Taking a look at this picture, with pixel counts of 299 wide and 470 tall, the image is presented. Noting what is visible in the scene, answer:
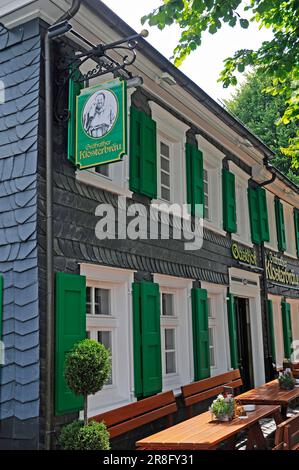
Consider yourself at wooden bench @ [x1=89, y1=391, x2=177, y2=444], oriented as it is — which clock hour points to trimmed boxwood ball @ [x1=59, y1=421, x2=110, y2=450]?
The trimmed boxwood ball is roughly at 2 o'clock from the wooden bench.

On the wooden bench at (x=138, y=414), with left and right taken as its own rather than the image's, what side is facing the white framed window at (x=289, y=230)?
left

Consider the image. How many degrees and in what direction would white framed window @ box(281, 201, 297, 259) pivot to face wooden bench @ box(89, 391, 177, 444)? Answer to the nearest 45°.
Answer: approximately 45° to its right

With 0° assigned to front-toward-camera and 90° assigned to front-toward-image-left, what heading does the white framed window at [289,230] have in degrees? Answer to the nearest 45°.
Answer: approximately 315°

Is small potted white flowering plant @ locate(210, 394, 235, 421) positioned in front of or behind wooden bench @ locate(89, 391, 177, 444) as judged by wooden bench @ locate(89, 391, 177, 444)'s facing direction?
in front

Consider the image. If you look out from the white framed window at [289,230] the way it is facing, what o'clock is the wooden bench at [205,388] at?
The wooden bench is roughly at 2 o'clock from the white framed window.

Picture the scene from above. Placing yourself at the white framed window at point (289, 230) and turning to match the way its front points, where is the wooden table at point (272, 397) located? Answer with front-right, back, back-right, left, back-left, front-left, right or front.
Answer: front-right

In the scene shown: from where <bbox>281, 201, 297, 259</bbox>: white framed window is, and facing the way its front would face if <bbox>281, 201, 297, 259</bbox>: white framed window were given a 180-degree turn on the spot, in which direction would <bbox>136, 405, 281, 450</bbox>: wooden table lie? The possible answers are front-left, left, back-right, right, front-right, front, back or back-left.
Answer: back-left

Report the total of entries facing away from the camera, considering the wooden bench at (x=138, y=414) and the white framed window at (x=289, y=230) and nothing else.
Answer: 0

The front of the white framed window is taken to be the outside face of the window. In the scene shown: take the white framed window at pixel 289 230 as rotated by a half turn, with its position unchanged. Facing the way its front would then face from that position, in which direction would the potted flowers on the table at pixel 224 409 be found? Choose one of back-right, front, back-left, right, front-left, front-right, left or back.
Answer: back-left

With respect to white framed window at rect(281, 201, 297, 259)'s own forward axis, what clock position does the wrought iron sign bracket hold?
The wrought iron sign bracket is roughly at 2 o'clock from the white framed window.

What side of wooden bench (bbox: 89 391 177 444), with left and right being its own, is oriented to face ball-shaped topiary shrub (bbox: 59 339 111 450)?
right

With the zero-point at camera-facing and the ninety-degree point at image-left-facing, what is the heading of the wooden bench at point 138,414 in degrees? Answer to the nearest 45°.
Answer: approximately 315°
